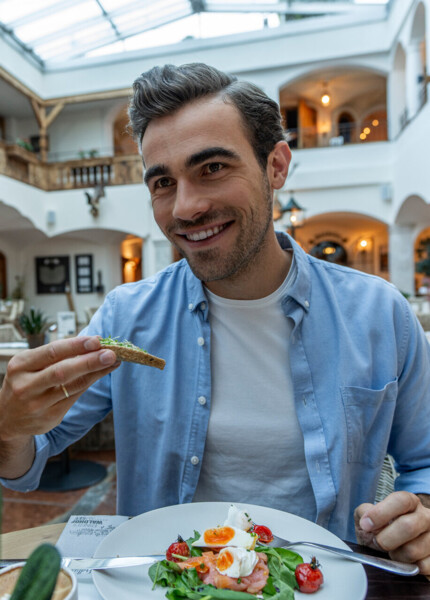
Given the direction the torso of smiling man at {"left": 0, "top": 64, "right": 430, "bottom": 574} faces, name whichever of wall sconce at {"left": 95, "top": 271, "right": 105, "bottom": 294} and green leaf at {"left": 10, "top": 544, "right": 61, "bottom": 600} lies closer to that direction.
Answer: the green leaf

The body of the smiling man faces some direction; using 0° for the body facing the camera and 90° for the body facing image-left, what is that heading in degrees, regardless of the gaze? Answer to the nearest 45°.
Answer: approximately 0°

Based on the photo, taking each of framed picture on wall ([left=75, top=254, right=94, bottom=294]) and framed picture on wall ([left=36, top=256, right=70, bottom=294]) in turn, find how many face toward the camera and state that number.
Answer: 2

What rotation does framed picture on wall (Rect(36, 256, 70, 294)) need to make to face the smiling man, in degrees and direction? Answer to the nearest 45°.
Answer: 0° — it already faces them

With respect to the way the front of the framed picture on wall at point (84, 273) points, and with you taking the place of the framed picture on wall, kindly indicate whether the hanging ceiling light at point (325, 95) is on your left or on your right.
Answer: on your left

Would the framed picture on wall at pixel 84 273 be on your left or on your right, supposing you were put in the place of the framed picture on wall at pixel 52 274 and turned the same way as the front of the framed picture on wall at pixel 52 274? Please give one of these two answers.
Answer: on your left

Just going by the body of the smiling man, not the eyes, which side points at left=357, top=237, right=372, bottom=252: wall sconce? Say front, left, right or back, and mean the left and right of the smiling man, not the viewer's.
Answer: back

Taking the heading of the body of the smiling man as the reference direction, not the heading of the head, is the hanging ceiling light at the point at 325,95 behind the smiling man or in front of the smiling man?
behind

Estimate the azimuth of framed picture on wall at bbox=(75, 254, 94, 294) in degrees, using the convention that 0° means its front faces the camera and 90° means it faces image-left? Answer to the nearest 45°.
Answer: approximately 0°

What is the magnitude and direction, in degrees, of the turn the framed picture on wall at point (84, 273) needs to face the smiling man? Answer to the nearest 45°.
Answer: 0° — it already faces them
